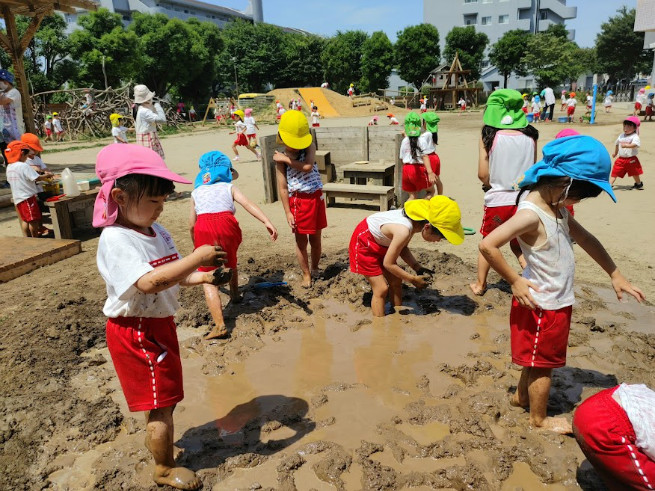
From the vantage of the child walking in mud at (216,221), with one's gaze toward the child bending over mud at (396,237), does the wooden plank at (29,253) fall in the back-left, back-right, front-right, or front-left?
back-left

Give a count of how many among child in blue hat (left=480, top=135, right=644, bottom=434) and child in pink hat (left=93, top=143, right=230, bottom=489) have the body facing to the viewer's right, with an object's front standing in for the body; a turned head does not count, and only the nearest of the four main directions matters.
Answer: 2

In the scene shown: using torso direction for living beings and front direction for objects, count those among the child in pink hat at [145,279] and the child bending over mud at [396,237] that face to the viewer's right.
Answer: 2

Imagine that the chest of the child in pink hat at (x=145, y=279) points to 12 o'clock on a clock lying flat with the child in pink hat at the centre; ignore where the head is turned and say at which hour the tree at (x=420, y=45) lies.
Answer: The tree is roughly at 10 o'clock from the child in pink hat.

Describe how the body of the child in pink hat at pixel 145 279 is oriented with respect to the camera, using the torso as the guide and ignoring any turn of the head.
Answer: to the viewer's right

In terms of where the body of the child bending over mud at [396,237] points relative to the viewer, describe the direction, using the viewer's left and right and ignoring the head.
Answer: facing to the right of the viewer

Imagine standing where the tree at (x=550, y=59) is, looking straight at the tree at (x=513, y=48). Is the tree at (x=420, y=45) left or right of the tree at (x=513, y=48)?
left

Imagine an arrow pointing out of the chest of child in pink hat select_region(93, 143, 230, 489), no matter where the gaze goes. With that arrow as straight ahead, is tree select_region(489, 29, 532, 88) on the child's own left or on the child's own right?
on the child's own left

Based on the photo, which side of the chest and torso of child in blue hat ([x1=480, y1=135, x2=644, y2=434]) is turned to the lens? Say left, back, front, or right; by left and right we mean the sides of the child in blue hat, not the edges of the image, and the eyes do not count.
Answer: right

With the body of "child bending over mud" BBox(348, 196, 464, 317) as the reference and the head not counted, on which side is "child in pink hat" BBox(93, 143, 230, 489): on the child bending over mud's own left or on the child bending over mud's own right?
on the child bending over mud's own right

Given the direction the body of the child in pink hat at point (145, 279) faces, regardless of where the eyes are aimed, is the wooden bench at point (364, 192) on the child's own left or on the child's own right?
on the child's own left

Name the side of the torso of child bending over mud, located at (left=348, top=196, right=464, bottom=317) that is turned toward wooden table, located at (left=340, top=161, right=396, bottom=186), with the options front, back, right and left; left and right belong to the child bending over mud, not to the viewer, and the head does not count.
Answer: left

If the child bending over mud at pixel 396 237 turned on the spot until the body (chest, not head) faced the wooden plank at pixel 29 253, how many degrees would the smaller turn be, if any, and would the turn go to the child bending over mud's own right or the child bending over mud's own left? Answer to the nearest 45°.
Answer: approximately 180°

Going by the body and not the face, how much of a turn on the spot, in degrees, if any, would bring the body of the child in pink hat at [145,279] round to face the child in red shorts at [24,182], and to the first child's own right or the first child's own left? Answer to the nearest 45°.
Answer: approximately 90° to the first child's own left
